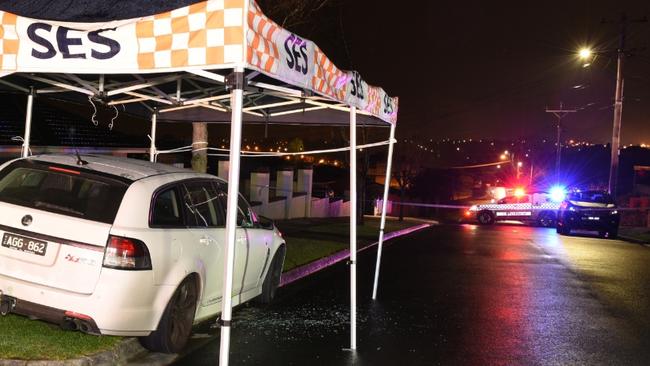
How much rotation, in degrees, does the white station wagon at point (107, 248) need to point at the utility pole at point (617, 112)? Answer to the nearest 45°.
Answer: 0° — it already faces it

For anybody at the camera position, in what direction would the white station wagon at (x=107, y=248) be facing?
facing away from the viewer and to the right of the viewer

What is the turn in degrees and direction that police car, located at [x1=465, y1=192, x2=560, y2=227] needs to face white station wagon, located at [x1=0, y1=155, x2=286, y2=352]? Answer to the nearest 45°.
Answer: approximately 90° to its left

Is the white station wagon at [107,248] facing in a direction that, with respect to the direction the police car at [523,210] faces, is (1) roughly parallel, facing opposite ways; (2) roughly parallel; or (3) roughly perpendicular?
roughly perpendicular

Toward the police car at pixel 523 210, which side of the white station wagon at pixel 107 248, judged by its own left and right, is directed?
front

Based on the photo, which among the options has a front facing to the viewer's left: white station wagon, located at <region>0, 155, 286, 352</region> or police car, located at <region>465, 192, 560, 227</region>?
the police car

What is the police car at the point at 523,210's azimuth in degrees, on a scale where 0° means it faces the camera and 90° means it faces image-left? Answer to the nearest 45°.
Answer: approximately 90°

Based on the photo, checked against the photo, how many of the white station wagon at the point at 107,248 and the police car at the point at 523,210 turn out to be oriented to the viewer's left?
1

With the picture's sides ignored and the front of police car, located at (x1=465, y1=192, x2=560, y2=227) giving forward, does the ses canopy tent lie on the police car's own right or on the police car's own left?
on the police car's own left
